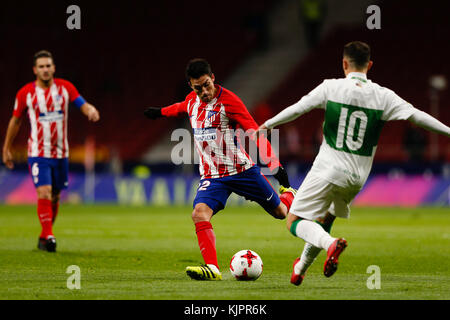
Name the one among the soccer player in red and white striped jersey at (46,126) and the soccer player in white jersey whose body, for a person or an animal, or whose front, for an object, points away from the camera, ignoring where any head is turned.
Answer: the soccer player in white jersey

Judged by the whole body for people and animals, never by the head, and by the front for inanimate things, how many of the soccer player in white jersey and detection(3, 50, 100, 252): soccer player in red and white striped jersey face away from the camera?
1

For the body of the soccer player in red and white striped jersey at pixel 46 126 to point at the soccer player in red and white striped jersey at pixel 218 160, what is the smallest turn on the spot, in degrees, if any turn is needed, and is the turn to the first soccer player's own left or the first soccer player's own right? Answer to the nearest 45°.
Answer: approximately 45° to the first soccer player's own left

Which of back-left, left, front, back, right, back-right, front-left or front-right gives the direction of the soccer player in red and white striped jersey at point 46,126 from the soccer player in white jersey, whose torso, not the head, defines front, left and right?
front-left

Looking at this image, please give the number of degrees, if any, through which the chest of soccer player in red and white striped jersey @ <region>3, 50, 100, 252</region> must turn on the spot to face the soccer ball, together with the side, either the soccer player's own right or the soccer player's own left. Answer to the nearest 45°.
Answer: approximately 45° to the soccer player's own left

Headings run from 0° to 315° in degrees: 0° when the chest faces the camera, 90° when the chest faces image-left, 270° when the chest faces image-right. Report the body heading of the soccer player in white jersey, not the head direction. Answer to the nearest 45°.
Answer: approximately 180°

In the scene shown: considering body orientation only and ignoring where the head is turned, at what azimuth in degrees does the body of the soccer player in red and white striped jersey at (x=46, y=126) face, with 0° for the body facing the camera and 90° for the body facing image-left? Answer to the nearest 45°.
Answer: approximately 0°

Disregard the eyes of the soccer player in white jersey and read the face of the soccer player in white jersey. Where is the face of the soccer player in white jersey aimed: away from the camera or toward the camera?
away from the camera

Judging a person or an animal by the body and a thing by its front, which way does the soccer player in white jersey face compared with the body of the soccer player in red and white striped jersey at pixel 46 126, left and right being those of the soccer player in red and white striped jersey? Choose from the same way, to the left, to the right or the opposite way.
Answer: the opposite way

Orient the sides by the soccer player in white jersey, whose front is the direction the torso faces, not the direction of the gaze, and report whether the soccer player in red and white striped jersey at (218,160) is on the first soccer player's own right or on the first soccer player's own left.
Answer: on the first soccer player's own left

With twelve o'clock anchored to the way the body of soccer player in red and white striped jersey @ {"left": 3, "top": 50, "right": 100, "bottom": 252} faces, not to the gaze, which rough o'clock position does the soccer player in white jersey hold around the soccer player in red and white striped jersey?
The soccer player in white jersey is roughly at 11 o'clock from the soccer player in red and white striped jersey.
